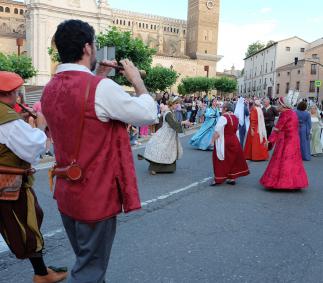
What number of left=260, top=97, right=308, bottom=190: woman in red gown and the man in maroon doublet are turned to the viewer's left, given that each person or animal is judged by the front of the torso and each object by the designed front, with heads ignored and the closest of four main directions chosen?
1

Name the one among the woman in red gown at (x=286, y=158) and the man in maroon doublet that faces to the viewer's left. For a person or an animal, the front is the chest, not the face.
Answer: the woman in red gown

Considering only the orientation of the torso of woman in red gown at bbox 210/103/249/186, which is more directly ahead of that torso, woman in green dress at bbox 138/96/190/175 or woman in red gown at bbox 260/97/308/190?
the woman in green dress

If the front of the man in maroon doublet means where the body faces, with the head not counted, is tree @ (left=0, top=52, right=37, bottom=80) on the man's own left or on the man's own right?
on the man's own left

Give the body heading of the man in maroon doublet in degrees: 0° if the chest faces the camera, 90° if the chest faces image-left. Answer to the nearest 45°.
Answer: approximately 225°

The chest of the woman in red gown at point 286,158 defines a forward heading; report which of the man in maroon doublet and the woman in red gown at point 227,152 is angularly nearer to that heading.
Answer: the woman in red gown

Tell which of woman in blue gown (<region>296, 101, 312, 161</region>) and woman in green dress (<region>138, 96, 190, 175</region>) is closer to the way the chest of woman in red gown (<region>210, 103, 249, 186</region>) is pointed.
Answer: the woman in green dress

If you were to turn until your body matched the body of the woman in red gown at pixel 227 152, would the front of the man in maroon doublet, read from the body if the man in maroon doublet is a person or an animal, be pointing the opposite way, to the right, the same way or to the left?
to the right

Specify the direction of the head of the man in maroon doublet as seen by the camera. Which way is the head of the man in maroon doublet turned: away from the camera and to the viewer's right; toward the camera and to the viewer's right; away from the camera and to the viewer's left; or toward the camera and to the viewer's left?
away from the camera and to the viewer's right

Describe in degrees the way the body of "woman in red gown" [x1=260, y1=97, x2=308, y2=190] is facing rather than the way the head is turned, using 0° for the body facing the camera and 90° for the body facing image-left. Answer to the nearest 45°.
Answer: approximately 90°

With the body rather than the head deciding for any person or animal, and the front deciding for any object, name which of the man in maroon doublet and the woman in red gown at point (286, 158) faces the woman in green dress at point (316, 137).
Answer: the man in maroon doublet

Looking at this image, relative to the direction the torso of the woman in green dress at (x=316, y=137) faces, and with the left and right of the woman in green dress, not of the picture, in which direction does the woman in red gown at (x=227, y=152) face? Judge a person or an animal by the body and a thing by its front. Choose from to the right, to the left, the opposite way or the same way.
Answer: to the right
